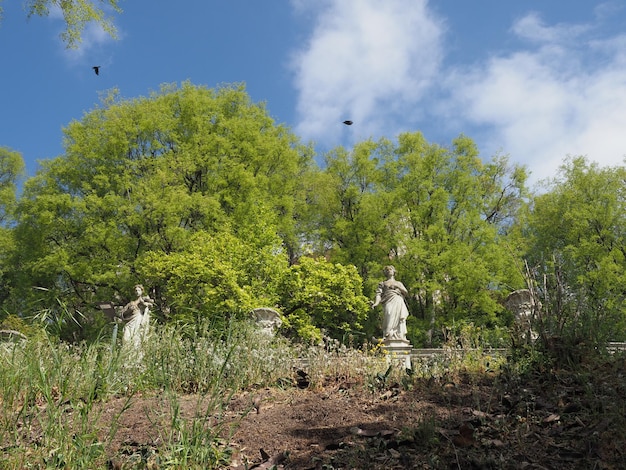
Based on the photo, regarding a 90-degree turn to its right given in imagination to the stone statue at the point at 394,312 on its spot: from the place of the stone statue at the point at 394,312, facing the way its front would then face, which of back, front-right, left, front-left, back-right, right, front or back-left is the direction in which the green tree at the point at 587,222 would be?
back-right

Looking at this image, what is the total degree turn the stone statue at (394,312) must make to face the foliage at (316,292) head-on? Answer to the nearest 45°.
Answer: approximately 135° to its right

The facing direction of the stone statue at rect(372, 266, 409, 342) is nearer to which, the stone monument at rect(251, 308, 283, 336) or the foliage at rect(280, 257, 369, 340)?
the stone monument

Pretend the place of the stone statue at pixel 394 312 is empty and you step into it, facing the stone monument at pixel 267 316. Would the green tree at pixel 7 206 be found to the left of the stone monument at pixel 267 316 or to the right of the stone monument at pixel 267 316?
right

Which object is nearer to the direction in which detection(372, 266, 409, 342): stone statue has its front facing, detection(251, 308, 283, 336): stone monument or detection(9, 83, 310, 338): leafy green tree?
the stone monument

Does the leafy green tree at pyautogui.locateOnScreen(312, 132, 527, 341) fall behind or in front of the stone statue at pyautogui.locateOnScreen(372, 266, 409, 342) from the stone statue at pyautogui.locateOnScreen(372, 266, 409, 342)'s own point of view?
behind

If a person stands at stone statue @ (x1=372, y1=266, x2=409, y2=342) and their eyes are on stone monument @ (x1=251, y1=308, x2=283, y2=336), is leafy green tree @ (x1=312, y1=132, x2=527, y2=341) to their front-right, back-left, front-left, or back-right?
back-right

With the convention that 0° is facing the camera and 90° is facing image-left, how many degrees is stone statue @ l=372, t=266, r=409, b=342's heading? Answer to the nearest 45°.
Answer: approximately 0°

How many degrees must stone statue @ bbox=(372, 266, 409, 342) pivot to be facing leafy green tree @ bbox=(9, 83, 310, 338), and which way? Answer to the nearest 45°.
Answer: approximately 135° to its right

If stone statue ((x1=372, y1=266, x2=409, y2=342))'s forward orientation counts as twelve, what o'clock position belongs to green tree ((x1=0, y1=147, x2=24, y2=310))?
The green tree is roughly at 4 o'clock from the stone statue.

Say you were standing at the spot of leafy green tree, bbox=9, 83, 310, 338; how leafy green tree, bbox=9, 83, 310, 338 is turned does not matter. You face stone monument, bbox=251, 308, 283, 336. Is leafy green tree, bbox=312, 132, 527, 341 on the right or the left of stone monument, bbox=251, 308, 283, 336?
left
